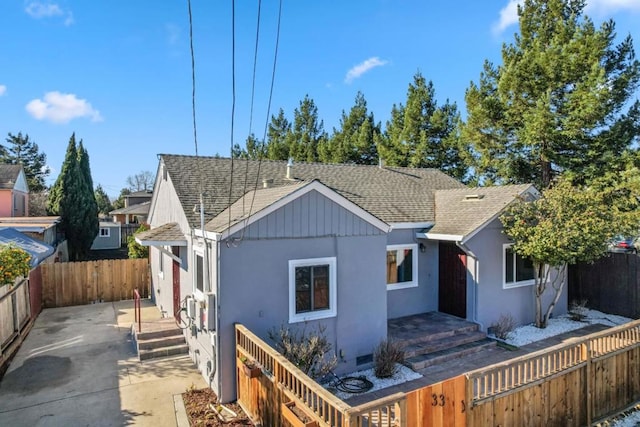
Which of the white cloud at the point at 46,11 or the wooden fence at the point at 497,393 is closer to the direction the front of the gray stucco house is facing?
the wooden fence

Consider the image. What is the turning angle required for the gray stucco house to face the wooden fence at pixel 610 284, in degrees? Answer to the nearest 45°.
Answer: approximately 90° to its left

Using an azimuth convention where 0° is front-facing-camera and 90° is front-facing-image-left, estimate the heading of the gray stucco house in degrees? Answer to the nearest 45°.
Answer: approximately 315°

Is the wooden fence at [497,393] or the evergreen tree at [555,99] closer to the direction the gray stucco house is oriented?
the wooden fence

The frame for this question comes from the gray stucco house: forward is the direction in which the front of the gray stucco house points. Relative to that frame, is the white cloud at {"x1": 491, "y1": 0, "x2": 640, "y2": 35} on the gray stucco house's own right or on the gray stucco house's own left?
on the gray stucco house's own left

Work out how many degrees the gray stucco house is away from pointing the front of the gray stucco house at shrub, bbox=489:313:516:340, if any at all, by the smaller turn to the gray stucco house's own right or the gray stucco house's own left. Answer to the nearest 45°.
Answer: approximately 90° to the gray stucco house's own left

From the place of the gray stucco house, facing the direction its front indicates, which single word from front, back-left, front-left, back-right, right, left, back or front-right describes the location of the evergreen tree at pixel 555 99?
left

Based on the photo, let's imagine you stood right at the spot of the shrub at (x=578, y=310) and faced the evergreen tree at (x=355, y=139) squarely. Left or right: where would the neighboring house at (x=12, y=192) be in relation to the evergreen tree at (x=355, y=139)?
left
